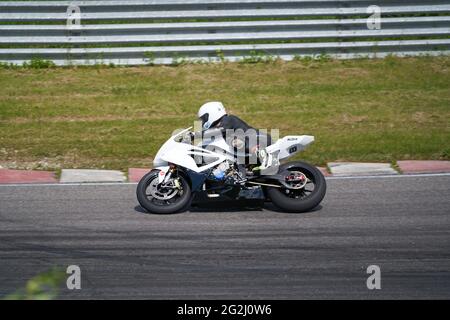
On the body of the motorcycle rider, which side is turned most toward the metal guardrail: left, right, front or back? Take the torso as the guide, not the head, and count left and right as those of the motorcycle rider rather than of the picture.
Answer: right

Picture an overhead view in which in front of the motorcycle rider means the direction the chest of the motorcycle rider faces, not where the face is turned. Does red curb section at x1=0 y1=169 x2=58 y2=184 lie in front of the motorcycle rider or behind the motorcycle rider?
in front

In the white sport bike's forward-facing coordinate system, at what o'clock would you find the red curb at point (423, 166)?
The red curb is roughly at 5 o'clock from the white sport bike.

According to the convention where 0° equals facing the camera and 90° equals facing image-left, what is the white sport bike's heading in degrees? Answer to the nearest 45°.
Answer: approximately 90°

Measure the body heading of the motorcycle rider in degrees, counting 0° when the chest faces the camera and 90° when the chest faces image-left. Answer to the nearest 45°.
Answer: approximately 90°

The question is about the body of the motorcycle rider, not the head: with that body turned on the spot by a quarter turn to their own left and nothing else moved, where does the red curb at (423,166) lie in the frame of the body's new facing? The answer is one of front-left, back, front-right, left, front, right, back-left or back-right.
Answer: back-left

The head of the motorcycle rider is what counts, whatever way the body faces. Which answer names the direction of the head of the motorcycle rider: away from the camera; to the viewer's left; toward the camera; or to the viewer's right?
to the viewer's left

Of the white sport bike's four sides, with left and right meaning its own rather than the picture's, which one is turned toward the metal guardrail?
right
